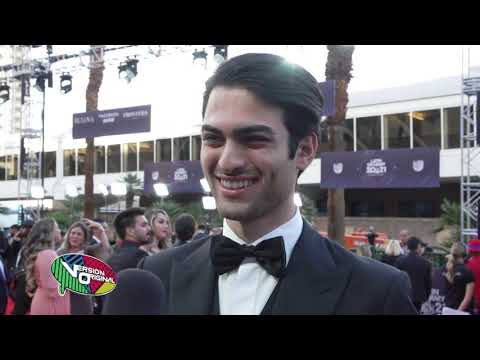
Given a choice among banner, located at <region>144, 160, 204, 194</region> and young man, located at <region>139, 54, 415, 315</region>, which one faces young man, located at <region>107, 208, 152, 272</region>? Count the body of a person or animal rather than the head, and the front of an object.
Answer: the banner

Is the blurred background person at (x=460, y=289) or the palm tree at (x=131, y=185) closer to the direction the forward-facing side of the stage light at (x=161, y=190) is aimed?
the blurred background person

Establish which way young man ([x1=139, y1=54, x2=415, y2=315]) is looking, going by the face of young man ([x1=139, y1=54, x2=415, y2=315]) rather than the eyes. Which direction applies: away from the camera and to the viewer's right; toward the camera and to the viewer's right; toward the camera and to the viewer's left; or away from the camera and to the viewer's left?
toward the camera and to the viewer's left

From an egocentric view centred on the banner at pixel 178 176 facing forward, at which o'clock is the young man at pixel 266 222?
The young man is roughly at 12 o'clock from the banner.

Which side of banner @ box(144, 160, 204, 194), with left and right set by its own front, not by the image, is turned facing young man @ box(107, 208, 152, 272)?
front

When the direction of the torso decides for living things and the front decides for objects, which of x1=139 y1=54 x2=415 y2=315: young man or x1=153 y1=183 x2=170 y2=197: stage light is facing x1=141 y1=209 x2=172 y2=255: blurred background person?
the stage light

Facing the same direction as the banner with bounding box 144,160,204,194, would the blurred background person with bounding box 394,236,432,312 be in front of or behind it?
in front

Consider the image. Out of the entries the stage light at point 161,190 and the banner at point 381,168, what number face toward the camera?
2

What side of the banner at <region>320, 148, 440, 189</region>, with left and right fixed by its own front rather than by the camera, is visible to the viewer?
front

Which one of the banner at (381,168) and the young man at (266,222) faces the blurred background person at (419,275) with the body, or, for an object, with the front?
the banner

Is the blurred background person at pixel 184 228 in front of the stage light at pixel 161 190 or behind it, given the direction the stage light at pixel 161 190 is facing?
in front
